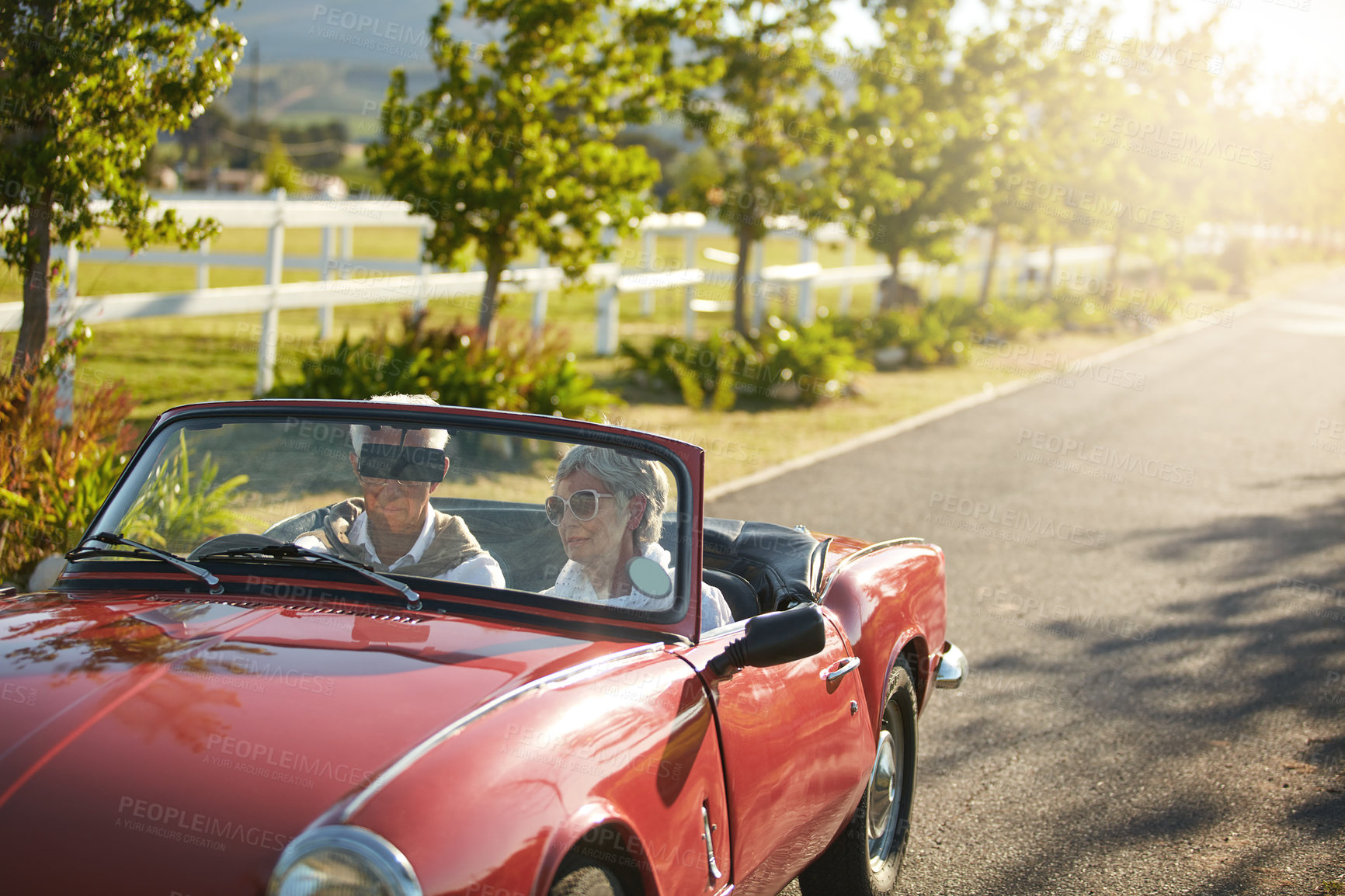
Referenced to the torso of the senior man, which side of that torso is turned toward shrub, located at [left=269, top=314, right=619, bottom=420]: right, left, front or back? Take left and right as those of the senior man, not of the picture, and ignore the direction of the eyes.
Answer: back

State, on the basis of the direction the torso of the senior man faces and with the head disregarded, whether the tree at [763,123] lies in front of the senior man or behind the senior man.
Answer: behind

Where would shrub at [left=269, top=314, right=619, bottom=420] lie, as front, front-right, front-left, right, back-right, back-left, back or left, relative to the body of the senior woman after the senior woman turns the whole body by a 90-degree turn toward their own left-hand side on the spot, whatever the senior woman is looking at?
back-left

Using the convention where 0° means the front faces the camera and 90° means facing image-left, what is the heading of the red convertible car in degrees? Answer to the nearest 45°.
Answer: approximately 45°

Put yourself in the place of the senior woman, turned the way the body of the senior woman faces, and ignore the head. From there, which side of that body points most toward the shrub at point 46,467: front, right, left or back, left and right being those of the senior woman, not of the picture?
right

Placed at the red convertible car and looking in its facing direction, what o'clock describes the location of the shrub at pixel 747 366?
The shrub is roughly at 5 o'clock from the red convertible car.

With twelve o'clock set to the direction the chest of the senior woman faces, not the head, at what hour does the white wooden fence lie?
The white wooden fence is roughly at 4 o'clock from the senior woman.

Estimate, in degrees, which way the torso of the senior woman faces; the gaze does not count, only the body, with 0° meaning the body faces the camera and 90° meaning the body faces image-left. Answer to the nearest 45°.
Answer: approximately 45°
